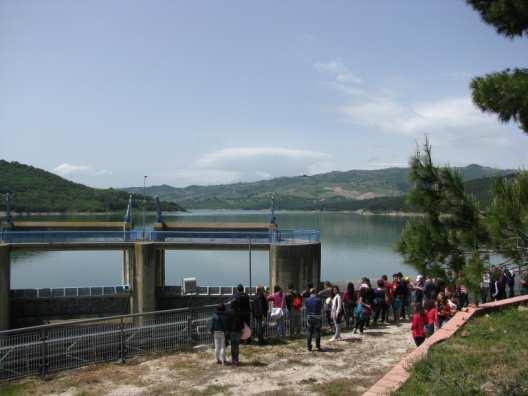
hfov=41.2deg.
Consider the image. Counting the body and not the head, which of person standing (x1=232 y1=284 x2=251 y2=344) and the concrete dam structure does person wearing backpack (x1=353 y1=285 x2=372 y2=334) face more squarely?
the concrete dam structure

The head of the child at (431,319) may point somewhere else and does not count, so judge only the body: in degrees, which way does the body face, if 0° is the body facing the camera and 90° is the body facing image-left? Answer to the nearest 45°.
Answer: approximately 135°

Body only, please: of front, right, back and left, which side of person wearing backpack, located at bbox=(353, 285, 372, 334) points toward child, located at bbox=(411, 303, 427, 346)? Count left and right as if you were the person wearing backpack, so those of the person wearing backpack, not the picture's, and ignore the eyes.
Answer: right

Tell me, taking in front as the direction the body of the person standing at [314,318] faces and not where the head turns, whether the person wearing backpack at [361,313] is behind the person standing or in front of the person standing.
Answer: in front

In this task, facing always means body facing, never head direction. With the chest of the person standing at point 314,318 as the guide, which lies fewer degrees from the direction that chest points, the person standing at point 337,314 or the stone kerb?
the person standing

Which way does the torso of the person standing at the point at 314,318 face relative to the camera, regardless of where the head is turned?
away from the camera

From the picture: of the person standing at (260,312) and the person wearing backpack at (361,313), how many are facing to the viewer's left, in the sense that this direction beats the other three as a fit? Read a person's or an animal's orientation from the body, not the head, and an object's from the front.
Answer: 0

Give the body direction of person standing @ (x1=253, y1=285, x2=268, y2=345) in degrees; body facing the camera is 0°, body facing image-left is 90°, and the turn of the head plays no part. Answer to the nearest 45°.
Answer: approximately 180°

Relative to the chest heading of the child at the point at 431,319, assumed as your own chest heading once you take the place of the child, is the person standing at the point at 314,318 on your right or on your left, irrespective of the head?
on your left
